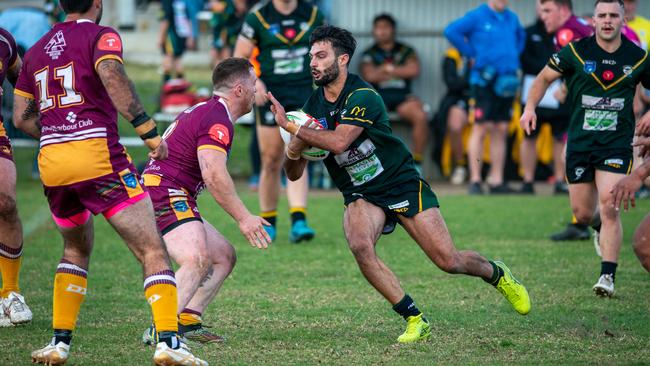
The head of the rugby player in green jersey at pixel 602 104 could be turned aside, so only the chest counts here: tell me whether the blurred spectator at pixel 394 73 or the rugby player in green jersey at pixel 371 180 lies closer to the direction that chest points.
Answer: the rugby player in green jersey

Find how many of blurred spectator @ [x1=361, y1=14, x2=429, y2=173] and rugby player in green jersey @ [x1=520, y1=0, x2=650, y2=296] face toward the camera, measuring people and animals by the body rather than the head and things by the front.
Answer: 2

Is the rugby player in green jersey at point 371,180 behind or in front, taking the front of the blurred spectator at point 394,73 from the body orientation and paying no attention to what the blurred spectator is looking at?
in front

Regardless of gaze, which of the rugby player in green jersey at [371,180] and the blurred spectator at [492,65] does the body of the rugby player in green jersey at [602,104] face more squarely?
the rugby player in green jersey

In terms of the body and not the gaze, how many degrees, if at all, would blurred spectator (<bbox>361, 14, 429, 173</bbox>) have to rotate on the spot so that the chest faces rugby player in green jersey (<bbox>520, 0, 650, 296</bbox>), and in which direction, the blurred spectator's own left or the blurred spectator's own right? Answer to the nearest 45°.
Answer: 0° — they already face them

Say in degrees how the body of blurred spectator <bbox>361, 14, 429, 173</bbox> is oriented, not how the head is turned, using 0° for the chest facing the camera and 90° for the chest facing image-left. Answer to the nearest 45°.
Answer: approximately 0°

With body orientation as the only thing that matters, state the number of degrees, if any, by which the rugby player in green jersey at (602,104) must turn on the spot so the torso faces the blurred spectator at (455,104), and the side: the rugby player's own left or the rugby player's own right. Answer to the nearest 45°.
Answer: approximately 180°
